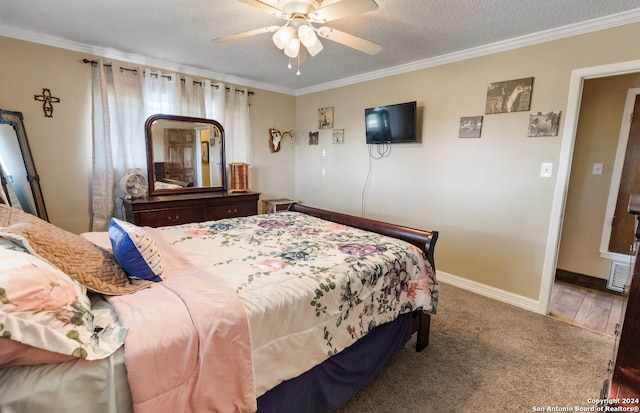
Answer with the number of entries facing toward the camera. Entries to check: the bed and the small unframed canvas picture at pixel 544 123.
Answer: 1

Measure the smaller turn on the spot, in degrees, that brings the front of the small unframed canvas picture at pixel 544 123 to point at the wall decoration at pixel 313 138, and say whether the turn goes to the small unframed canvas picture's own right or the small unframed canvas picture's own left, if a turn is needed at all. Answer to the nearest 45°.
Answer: approximately 90° to the small unframed canvas picture's own right

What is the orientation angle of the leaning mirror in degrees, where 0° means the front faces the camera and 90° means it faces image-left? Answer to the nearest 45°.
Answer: approximately 315°

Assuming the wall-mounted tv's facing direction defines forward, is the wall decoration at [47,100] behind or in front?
in front

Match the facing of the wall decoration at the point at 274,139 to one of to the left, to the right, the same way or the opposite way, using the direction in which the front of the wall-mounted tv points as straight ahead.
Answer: to the left

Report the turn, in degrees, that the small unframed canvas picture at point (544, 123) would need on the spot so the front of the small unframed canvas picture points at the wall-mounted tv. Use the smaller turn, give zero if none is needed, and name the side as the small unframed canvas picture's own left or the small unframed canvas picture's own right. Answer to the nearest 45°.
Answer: approximately 90° to the small unframed canvas picture's own right

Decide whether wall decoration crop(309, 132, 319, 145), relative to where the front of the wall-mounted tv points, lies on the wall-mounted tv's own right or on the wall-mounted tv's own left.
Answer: on the wall-mounted tv's own right

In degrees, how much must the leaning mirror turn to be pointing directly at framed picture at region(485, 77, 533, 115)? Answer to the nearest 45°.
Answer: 0° — it already faces it

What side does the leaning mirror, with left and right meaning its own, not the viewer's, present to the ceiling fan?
front

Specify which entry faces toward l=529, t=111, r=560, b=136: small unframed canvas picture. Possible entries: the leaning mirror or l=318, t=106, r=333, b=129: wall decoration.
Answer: the leaning mirror

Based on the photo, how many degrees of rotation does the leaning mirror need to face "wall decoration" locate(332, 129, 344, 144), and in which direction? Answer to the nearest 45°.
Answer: approximately 45° to its left

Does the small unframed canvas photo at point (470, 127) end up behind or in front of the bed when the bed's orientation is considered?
in front

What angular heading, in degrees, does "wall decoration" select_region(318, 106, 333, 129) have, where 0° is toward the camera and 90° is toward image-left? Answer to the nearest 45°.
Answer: approximately 45°

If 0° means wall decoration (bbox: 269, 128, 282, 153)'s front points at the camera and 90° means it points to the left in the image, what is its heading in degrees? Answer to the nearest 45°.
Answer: approximately 315°

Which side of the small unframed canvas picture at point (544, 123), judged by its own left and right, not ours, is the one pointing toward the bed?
front

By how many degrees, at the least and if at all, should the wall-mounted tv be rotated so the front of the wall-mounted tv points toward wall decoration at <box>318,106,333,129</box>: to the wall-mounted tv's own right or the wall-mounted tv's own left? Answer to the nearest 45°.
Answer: approximately 90° to the wall-mounted tv's own right
